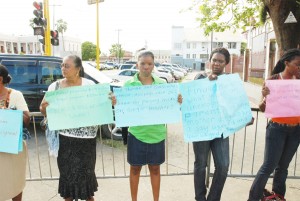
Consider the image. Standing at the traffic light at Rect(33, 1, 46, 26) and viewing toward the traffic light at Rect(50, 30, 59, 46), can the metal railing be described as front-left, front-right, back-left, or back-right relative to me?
back-right

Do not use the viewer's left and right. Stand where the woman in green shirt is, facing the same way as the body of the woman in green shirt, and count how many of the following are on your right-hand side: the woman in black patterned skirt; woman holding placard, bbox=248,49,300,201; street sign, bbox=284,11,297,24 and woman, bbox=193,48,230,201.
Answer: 1

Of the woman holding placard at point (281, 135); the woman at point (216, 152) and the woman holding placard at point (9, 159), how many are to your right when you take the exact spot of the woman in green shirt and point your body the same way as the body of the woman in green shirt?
1

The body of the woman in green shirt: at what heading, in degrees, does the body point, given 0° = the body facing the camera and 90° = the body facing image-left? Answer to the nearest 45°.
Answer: approximately 0°

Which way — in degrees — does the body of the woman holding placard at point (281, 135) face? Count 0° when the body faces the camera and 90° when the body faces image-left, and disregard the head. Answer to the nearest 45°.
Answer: approximately 315°

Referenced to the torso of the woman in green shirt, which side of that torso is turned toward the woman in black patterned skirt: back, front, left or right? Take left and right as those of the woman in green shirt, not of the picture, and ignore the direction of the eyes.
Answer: right

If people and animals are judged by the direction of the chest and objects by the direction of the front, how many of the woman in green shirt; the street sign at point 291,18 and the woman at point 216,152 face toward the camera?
3

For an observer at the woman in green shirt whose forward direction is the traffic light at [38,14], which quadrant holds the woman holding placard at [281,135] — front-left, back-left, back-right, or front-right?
back-right
